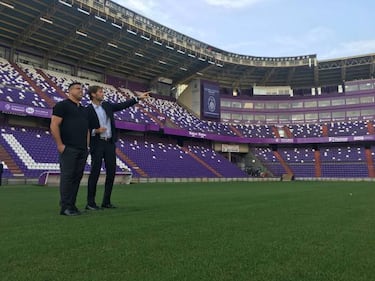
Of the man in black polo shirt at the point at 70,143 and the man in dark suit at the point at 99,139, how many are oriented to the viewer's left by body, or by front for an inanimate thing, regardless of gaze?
0

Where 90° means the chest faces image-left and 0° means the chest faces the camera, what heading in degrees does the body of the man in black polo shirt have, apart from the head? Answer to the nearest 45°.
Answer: approximately 315°

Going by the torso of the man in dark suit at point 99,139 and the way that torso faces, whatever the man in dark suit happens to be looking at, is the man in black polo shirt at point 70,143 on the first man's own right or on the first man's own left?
on the first man's own right

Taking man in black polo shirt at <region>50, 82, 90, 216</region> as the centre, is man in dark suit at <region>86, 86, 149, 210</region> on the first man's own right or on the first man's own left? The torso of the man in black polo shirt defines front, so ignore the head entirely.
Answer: on the first man's own left
